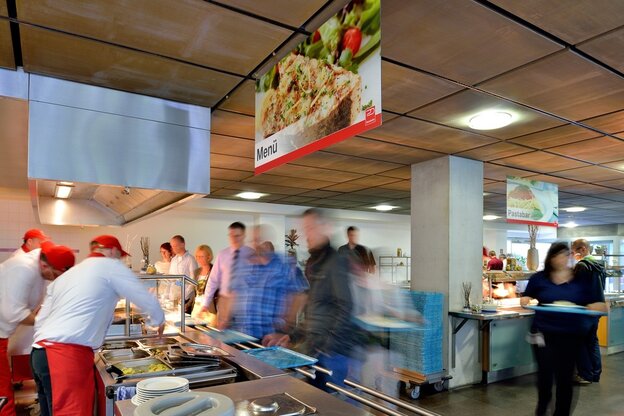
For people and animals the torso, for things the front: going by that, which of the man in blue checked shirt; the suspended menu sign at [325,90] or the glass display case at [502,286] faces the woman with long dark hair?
the glass display case

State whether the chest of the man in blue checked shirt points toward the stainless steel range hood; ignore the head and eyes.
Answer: yes

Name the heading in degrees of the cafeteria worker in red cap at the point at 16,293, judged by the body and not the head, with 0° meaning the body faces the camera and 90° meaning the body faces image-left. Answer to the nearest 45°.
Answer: approximately 270°

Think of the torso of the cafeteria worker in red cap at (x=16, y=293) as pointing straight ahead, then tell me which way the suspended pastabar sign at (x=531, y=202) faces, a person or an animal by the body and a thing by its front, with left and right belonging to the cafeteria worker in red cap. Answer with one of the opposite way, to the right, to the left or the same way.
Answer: to the right

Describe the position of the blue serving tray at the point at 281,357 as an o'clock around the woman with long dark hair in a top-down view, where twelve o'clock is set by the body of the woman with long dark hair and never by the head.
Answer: The blue serving tray is roughly at 1 o'clock from the woman with long dark hair.

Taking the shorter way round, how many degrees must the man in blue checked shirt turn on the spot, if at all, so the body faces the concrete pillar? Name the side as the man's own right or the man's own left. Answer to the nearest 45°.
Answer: approximately 180°

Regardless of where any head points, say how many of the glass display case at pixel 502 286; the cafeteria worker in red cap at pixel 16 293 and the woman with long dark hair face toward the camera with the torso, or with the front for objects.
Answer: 2

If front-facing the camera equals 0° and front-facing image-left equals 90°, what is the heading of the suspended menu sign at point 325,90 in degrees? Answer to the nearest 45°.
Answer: approximately 45°

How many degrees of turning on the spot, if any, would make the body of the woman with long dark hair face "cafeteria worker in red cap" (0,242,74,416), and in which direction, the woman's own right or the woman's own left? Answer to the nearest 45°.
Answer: approximately 45° to the woman's own right
